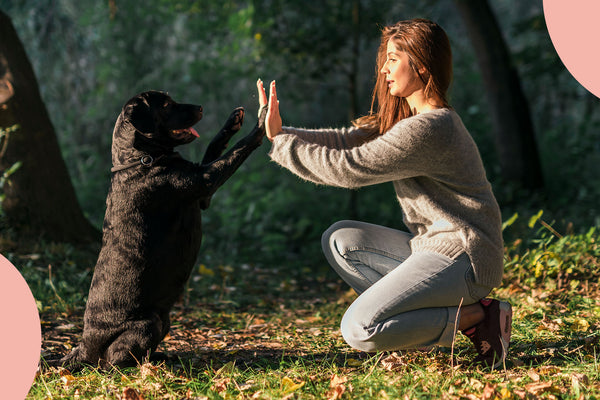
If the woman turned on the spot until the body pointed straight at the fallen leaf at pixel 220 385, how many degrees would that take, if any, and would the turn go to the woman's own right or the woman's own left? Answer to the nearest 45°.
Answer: approximately 45° to the woman's own left

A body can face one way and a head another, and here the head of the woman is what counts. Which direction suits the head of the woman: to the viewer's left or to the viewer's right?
to the viewer's left

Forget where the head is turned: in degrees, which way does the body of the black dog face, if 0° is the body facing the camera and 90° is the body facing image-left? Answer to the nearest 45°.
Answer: approximately 270°

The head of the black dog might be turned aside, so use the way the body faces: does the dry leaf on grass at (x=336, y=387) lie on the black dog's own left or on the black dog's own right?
on the black dog's own right

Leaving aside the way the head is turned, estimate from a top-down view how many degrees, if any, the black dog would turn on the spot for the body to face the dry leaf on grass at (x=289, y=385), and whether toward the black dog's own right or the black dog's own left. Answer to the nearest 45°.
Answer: approximately 45° to the black dog's own right

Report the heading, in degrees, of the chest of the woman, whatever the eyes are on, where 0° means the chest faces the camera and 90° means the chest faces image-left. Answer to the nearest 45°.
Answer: approximately 90°

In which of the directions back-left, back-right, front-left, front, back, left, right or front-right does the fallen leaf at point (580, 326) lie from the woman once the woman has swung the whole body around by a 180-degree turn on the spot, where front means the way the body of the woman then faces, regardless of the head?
front-left

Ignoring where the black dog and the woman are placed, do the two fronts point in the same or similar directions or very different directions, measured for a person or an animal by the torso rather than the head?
very different directions

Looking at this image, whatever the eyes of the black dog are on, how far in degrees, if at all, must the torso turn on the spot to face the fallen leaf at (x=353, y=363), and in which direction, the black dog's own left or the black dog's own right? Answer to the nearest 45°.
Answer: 0° — it already faces it

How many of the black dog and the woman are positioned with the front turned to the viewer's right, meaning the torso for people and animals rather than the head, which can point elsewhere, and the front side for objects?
1

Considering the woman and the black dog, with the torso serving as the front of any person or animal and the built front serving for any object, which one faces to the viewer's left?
the woman

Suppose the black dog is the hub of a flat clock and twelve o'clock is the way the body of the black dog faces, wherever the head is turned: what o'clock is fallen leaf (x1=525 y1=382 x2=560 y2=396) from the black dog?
The fallen leaf is roughly at 1 o'clock from the black dog.
